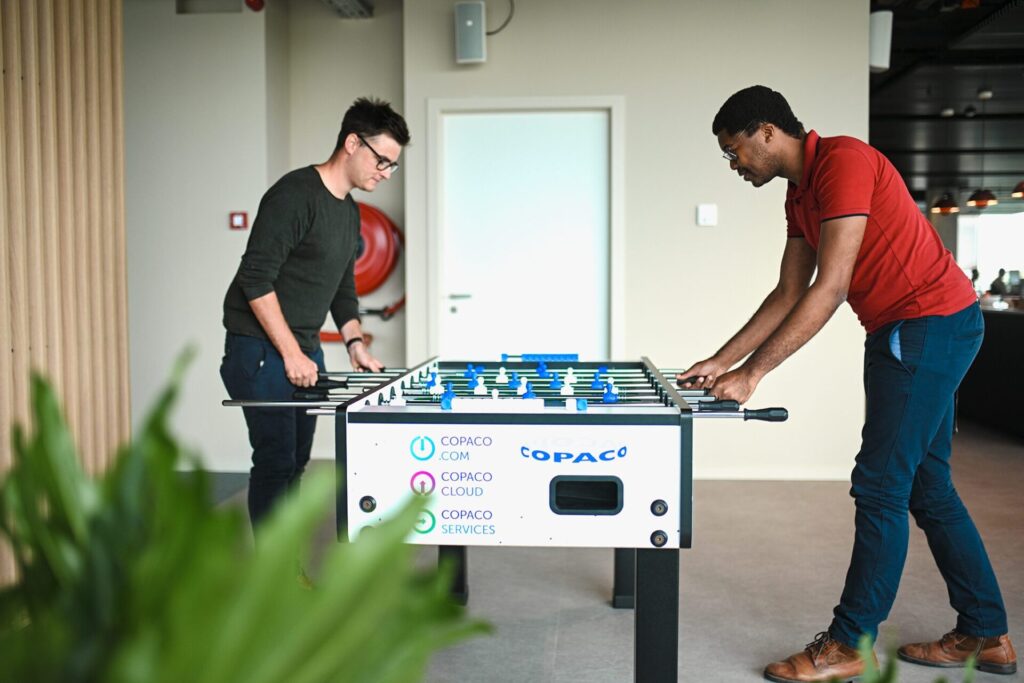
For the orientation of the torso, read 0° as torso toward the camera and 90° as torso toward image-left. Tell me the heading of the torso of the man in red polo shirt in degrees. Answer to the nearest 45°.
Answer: approximately 90°

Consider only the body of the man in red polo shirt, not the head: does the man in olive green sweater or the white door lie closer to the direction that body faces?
the man in olive green sweater

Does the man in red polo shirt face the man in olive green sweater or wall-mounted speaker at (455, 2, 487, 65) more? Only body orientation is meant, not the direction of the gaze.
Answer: the man in olive green sweater

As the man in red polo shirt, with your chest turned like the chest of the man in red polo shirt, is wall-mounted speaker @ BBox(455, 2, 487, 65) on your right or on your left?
on your right

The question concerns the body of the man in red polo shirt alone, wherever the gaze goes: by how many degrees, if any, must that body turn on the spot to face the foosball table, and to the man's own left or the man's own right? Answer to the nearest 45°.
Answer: approximately 45° to the man's own left

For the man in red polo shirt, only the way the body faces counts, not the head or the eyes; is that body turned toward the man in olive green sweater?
yes
